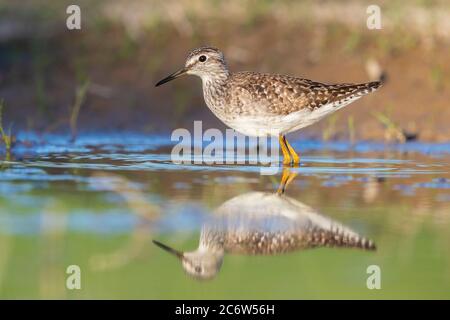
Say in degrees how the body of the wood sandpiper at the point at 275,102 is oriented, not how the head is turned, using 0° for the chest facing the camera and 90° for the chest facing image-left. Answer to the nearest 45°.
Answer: approximately 90°
